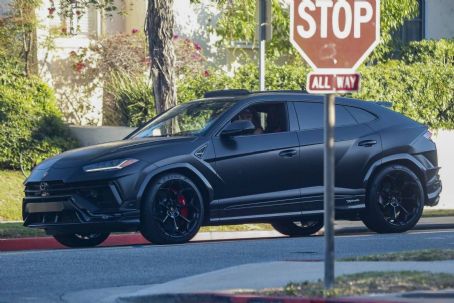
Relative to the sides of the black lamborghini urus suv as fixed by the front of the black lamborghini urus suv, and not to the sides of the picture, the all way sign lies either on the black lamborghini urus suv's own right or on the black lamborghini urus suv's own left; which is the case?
on the black lamborghini urus suv's own left

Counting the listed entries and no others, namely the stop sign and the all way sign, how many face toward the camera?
2

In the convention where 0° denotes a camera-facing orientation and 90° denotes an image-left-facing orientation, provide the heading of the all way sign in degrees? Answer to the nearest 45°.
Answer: approximately 0°

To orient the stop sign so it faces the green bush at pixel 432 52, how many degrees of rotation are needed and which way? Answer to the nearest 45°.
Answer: approximately 180°

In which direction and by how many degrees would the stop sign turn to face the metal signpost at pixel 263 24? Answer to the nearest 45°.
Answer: approximately 180°

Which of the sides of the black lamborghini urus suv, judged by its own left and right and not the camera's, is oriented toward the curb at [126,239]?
right

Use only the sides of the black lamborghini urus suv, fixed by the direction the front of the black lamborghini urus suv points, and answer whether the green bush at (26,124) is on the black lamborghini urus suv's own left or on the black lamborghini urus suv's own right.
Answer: on the black lamborghini urus suv's own right

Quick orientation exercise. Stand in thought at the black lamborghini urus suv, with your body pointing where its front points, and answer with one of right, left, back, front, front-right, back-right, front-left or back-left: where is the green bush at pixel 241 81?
back-right

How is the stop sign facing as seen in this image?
toward the camera

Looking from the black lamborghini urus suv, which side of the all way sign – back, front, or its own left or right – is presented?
back

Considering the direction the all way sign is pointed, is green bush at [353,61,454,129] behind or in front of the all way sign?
behind

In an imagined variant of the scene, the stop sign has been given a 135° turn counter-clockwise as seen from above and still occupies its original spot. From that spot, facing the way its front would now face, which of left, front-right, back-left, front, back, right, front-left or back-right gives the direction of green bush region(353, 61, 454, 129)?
front-left
